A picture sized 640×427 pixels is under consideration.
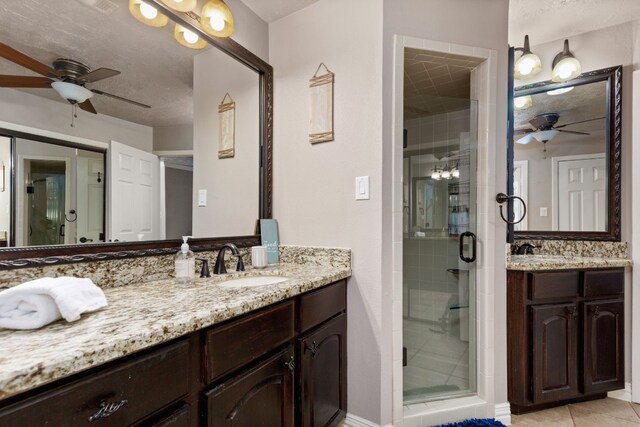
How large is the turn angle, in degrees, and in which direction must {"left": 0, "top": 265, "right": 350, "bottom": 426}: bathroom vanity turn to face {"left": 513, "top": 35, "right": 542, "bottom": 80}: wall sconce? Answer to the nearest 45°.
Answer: approximately 45° to its left

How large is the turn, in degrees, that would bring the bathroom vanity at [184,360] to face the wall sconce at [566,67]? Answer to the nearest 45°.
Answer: approximately 45° to its left

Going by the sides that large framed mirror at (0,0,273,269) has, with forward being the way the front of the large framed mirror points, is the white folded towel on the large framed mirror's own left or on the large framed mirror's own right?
on the large framed mirror's own right

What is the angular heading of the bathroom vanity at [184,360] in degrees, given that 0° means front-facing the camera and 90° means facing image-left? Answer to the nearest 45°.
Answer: approximately 315°

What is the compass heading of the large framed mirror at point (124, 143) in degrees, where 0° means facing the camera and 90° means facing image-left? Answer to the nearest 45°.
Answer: approximately 315°

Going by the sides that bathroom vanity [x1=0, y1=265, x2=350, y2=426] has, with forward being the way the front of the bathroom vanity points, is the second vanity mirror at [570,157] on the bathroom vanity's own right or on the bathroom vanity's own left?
on the bathroom vanity's own left

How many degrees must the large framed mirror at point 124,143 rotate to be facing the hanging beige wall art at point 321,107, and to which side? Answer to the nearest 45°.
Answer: approximately 45° to its left
